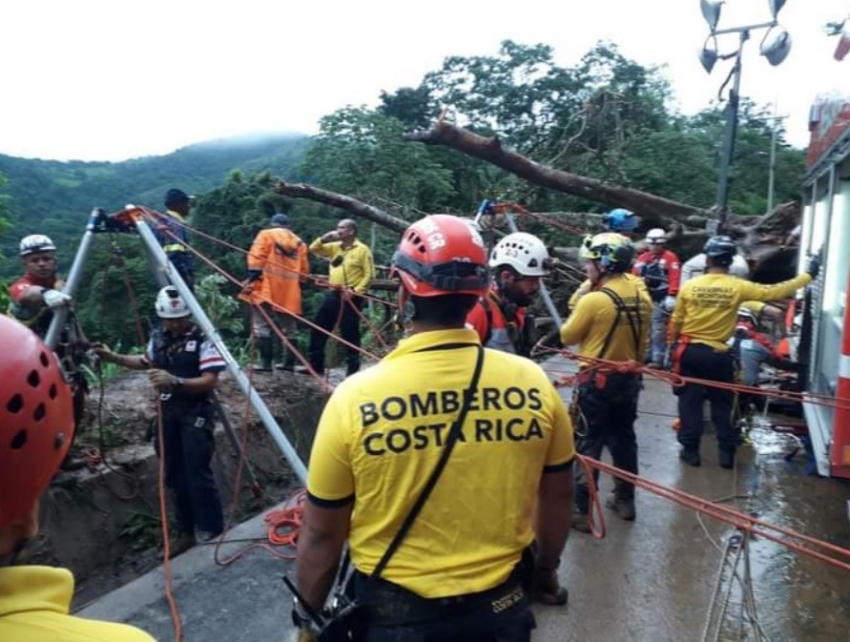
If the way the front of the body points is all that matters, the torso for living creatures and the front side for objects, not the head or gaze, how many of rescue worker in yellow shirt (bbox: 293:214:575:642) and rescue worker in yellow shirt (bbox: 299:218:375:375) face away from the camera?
1

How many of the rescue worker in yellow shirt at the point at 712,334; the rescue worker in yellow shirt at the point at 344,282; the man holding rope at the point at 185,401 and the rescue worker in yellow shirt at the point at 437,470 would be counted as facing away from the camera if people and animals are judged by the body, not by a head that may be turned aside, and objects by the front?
2

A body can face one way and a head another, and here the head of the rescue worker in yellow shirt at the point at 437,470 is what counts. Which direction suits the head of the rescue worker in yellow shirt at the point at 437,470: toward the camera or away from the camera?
away from the camera

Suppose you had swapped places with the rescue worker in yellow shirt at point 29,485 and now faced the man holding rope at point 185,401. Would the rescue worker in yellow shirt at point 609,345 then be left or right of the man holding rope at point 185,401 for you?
right

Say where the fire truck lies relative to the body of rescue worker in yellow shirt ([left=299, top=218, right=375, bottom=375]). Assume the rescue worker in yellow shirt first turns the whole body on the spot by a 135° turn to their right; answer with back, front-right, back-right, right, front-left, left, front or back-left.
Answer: back-right

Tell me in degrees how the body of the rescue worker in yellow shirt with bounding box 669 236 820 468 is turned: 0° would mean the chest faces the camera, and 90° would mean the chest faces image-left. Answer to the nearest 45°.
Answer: approximately 180°

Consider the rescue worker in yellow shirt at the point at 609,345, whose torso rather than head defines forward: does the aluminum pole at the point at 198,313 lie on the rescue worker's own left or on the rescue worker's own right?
on the rescue worker's own left

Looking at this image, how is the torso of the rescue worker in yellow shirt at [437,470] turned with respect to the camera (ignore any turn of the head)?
away from the camera

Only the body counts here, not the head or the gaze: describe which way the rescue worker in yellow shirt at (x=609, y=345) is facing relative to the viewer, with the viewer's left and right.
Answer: facing away from the viewer and to the left of the viewer

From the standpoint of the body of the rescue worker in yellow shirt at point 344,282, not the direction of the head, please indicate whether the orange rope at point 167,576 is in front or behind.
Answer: in front

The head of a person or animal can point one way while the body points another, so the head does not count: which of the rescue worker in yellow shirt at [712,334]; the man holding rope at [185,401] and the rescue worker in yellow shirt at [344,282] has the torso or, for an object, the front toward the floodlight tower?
the rescue worker in yellow shirt at [712,334]

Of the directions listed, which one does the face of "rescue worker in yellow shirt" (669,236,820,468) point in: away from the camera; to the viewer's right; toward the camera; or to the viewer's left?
away from the camera

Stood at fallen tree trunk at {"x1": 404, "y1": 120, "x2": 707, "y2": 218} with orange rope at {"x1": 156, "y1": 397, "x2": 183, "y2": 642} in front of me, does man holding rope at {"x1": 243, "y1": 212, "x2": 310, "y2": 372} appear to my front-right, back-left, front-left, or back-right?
front-right
